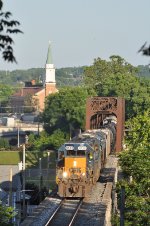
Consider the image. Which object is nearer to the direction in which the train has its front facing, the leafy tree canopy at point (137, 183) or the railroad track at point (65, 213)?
the railroad track

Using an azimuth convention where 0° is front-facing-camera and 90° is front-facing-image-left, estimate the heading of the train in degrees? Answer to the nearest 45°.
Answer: approximately 0°

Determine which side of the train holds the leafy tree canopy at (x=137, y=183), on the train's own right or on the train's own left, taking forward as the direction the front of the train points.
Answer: on the train's own left

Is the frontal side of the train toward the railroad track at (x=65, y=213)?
yes
